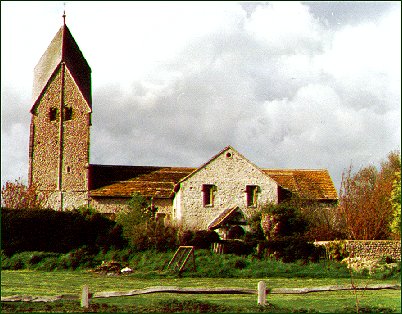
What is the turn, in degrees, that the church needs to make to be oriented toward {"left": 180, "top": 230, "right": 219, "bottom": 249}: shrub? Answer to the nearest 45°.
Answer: approximately 45° to its left

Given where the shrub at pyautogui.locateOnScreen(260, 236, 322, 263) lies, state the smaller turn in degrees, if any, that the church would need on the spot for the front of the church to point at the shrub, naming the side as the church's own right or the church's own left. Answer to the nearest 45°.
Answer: approximately 45° to the church's own left

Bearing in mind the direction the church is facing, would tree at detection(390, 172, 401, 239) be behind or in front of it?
in front

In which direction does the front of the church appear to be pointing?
toward the camera

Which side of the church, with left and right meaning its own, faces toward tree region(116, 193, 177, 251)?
front

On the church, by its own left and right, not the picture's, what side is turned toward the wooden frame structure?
front
